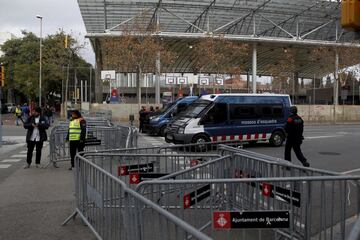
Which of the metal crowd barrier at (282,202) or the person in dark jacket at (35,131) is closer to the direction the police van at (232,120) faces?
the person in dark jacket

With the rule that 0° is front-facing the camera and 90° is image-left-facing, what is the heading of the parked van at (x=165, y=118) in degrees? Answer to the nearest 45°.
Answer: approximately 45°

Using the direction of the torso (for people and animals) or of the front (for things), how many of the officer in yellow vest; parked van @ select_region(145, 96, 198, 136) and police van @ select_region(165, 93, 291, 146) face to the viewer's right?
0

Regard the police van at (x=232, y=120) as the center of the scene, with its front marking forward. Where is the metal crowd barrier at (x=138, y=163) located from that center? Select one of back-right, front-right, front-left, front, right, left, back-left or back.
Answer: front-left

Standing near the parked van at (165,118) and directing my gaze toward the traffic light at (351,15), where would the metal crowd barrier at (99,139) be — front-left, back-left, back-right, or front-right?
front-right

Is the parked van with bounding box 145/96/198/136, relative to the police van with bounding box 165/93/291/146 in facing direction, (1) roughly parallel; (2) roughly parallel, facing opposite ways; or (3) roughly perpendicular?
roughly parallel

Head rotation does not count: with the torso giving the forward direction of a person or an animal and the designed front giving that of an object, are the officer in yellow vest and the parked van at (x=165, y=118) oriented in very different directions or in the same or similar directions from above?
same or similar directions

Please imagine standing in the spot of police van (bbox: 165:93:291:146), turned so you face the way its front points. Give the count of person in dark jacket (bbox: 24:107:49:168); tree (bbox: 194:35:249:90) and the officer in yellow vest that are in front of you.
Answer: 2

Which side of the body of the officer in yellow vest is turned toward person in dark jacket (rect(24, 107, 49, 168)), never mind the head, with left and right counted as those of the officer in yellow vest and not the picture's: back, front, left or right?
right

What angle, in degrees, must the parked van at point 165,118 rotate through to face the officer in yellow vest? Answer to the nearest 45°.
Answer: approximately 45° to its left

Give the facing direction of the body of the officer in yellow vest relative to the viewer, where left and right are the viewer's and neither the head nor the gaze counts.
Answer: facing the viewer and to the left of the viewer

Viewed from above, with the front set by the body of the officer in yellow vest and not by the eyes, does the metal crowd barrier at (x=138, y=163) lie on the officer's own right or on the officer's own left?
on the officer's own left

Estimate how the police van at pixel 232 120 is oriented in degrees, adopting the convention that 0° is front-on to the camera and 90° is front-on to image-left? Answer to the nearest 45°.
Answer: approximately 45°

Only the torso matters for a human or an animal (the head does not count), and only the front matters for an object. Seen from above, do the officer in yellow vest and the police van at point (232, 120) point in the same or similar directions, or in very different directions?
same or similar directions

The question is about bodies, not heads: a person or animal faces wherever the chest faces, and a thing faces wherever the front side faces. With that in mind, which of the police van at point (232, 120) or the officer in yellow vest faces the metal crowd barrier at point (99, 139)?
the police van
